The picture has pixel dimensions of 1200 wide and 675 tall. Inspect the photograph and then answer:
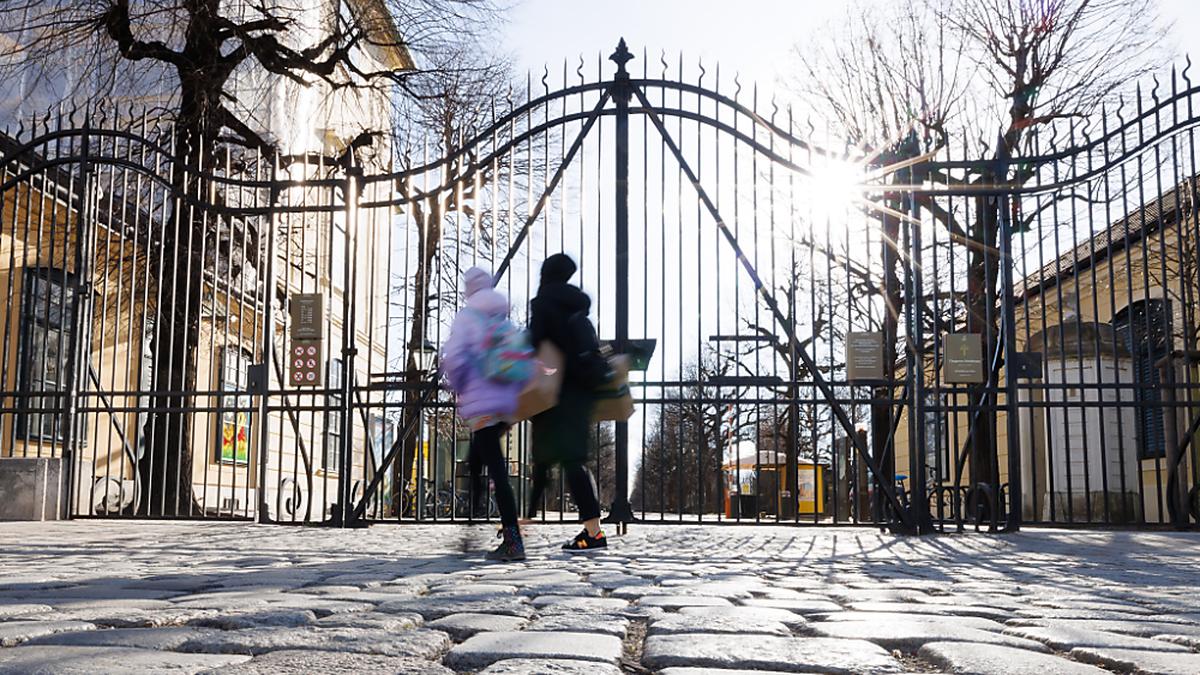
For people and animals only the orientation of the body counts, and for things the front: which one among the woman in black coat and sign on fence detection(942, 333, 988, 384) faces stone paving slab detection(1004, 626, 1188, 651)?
the sign on fence

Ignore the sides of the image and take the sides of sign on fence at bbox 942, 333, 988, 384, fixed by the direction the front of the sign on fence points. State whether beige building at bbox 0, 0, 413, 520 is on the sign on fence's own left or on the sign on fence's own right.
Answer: on the sign on fence's own right

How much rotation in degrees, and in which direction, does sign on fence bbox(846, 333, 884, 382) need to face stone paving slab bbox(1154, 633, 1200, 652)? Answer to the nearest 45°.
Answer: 0° — it already faces it

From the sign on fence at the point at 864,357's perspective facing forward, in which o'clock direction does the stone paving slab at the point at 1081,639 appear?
The stone paving slab is roughly at 12 o'clock from the sign on fence.

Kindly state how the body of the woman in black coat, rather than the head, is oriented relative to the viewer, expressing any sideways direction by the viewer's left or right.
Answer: facing to the left of the viewer

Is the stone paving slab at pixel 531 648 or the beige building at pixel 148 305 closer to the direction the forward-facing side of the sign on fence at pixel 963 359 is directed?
the stone paving slab

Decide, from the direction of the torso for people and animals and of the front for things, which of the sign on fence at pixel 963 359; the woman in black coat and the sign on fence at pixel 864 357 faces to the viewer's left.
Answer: the woman in black coat
